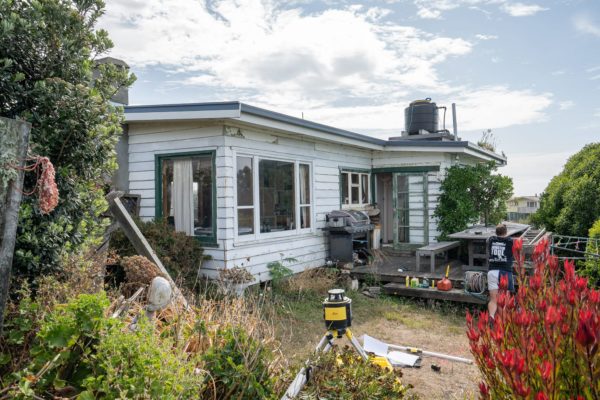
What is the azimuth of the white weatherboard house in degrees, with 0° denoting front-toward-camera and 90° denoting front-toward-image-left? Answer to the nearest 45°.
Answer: approximately 315°

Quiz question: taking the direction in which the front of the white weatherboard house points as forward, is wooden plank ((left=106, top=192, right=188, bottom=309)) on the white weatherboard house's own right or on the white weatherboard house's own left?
on the white weatherboard house's own right

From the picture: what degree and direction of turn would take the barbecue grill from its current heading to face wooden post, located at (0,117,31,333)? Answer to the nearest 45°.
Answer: approximately 45° to its right

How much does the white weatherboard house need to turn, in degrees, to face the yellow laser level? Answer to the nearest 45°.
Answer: approximately 45° to its right

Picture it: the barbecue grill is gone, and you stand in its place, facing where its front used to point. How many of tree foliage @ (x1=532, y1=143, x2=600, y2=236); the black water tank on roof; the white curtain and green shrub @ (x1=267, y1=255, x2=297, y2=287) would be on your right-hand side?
2

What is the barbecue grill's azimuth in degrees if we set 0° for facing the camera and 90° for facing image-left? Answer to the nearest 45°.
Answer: approximately 315°

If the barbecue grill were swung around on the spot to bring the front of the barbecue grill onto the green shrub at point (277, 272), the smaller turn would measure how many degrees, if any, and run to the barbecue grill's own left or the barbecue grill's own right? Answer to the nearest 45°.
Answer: approximately 90° to the barbecue grill's own right

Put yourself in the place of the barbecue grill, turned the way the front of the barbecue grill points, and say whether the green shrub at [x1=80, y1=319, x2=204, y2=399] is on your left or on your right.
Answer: on your right

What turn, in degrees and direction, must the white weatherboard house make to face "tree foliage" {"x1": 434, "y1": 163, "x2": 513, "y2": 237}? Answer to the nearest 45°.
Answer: approximately 90° to its left
